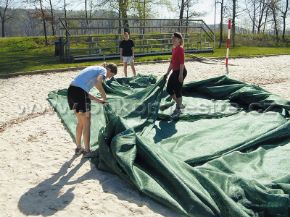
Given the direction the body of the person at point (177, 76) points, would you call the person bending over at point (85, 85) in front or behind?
in front

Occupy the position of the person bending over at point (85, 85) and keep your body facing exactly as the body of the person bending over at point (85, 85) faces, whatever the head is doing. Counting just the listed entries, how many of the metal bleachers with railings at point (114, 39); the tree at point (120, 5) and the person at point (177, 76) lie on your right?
0

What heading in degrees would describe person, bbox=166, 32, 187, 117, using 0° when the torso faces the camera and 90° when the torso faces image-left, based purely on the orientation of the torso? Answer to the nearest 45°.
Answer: approximately 45°

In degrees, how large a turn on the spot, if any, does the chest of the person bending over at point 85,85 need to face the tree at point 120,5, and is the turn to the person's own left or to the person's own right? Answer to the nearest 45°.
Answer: approximately 90° to the person's own left

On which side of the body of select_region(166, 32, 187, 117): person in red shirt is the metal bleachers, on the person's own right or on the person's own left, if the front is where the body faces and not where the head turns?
on the person's own right

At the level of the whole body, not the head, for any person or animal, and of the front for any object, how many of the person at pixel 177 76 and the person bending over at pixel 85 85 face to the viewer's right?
1

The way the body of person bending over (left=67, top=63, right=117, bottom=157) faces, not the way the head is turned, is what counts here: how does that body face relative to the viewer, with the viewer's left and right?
facing to the right of the viewer

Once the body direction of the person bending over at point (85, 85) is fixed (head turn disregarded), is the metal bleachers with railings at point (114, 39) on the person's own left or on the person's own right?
on the person's own left
